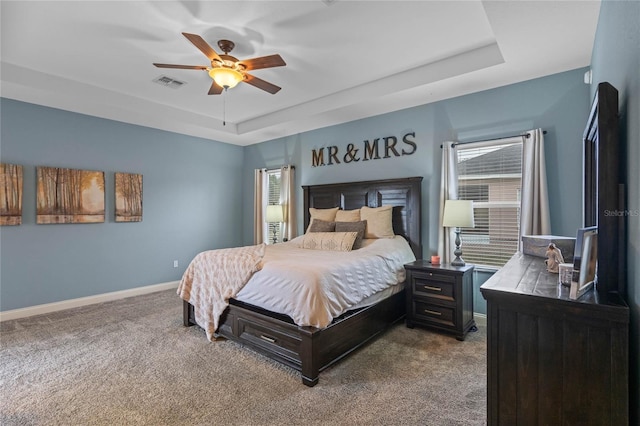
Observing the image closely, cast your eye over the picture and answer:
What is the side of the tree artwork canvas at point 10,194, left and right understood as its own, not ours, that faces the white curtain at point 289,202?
left

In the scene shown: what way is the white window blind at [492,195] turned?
toward the camera

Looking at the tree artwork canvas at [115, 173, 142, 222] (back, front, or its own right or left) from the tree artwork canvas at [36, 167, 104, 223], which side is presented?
right

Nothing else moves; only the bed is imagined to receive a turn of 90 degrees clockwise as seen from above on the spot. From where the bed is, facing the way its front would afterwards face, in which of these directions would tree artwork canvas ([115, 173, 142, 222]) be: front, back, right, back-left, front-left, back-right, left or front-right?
front

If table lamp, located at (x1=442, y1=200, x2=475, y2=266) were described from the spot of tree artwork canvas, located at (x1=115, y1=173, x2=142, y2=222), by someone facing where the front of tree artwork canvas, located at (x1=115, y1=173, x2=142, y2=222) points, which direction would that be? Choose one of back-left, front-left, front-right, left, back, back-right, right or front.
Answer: front-left

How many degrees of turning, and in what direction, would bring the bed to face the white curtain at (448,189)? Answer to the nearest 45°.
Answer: approximately 180°

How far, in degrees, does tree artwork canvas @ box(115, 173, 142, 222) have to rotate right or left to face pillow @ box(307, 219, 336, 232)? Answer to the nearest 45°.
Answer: approximately 45° to its left

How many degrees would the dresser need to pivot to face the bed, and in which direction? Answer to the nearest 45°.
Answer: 0° — it already faces it

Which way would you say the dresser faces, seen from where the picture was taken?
facing to the left of the viewer

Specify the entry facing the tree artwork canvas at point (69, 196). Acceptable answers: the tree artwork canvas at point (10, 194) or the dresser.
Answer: the dresser

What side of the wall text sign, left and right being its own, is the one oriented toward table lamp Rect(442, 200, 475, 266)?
left

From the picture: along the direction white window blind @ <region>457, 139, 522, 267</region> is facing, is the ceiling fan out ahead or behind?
ahead

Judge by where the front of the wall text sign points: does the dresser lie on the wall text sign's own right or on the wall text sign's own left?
on the wall text sign's own left

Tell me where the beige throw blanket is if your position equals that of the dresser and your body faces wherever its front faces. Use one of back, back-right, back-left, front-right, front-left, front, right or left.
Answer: front

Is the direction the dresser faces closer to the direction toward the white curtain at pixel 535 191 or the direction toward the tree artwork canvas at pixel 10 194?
the tree artwork canvas
